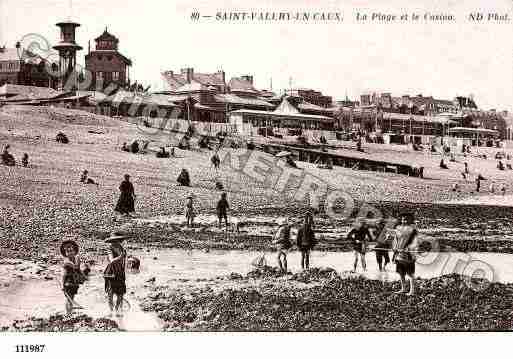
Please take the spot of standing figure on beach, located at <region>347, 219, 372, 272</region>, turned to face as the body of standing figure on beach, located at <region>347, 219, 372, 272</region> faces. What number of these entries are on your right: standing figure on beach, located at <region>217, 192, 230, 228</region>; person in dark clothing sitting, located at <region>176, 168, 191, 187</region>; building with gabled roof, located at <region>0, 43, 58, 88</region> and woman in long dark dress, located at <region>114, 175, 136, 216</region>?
4

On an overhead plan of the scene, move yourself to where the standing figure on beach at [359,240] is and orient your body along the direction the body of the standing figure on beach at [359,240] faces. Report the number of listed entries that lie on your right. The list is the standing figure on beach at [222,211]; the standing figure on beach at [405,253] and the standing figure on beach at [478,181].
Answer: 1

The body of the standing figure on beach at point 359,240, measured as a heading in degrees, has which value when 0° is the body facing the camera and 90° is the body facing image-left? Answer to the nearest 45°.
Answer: approximately 0°

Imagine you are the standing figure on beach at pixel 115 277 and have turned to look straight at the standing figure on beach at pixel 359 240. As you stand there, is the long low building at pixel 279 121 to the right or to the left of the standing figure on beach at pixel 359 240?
left

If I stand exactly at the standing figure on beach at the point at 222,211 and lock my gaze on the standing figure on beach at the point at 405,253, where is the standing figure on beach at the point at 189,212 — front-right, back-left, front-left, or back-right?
back-right

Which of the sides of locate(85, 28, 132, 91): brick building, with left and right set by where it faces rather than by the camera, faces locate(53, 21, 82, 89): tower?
right

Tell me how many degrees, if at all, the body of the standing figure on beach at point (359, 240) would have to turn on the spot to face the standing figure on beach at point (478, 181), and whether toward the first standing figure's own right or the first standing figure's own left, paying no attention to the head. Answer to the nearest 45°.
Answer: approximately 135° to the first standing figure's own left

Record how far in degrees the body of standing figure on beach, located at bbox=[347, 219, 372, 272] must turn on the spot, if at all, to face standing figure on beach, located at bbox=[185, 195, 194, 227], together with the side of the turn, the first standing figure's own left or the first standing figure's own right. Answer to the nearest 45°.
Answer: approximately 90° to the first standing figure's own right

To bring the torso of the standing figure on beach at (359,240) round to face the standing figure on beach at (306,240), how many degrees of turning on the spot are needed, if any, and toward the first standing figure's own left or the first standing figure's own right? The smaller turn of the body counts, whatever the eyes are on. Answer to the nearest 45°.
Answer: approximately 90° to the first standing figure's own right
